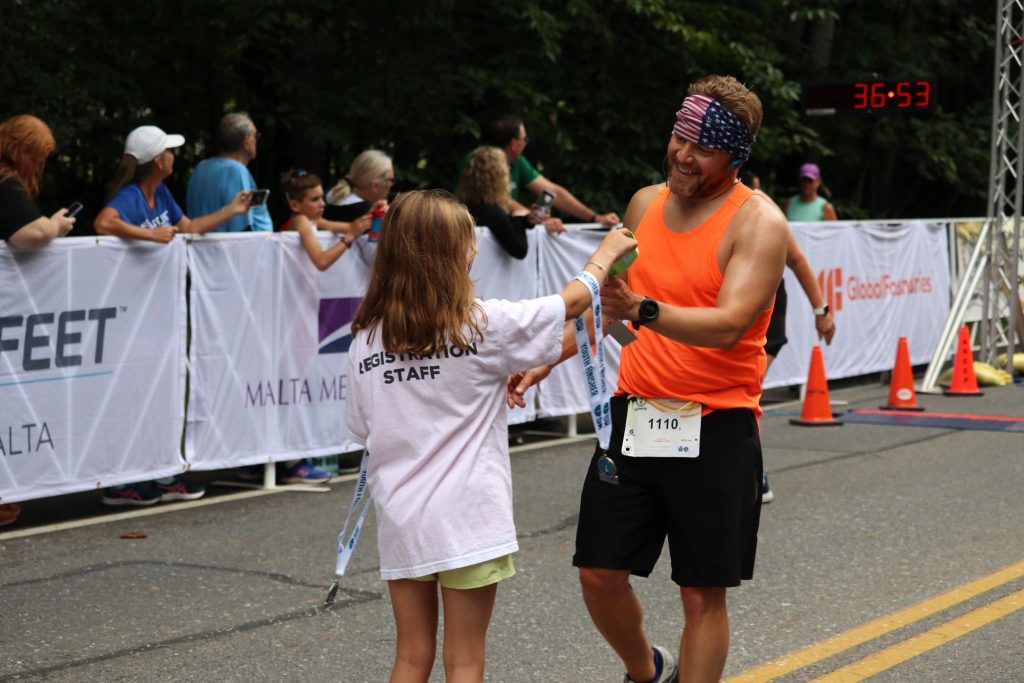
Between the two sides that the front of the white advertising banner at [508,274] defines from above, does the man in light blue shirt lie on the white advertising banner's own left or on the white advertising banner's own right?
on the white advertising banner's own right

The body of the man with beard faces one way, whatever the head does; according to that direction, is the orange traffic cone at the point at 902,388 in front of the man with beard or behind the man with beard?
behind

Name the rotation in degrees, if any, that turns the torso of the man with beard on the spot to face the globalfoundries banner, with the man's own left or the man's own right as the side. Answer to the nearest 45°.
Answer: approximately 135° to the man's own right

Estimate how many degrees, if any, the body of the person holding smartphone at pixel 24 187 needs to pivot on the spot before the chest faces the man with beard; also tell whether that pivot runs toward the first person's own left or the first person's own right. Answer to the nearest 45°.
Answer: approximately 45° to the first person's own right

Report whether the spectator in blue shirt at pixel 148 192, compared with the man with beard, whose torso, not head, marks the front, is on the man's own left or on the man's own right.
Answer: on the man's own right

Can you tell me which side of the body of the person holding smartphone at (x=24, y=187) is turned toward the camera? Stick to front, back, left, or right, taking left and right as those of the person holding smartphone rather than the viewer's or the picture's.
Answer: right

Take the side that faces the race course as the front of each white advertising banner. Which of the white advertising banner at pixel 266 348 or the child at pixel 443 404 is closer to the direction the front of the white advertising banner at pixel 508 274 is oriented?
the child

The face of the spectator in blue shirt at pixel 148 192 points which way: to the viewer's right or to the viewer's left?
to the viewer's right

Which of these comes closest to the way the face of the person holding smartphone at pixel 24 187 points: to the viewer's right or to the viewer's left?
to the viewer's right

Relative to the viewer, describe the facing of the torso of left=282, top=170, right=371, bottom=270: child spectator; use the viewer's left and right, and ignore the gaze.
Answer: facing to the right of the viewer

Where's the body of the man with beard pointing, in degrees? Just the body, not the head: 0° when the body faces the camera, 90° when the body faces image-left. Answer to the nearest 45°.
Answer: approximately 45°

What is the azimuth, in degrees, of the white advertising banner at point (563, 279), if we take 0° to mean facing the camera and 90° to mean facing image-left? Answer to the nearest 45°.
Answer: approximately 0°

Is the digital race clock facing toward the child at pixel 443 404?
yes
